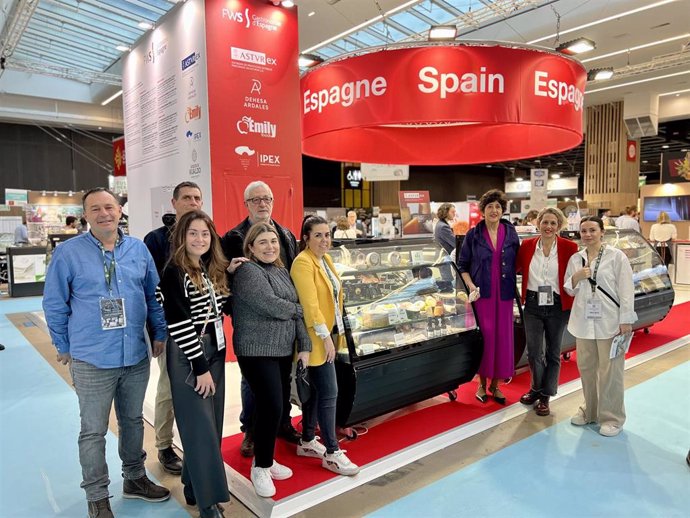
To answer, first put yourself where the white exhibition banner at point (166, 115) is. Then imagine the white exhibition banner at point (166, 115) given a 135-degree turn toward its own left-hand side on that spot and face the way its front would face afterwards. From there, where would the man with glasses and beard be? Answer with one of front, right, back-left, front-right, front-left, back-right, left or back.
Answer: right

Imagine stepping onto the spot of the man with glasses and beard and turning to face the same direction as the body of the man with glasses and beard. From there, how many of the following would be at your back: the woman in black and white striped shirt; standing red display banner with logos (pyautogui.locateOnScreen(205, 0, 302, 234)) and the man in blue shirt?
1
